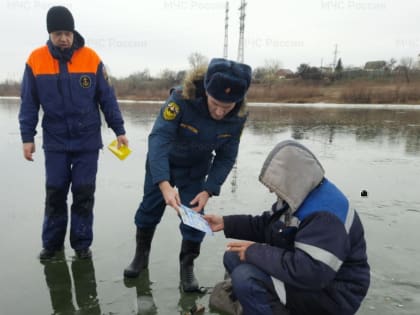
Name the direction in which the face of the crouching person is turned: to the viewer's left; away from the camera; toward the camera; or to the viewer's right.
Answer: to the viewer's left

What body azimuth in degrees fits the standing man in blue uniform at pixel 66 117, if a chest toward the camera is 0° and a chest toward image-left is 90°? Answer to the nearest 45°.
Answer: approximately 0°

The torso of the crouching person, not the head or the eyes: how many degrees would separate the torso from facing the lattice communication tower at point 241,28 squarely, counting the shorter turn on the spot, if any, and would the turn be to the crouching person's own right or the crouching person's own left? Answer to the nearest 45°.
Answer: approximately 90° to the crouching person's own right

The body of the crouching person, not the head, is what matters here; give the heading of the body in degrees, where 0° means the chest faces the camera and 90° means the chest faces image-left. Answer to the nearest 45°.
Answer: approximately 90°

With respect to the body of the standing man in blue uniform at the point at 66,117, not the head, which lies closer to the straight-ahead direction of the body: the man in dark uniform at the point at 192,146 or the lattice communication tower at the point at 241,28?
the man in dark uniform

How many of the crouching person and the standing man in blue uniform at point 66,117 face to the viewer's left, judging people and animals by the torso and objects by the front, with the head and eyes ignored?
1

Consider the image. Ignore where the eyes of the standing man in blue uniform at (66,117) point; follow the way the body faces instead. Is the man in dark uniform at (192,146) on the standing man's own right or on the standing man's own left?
on the standing man's own left
